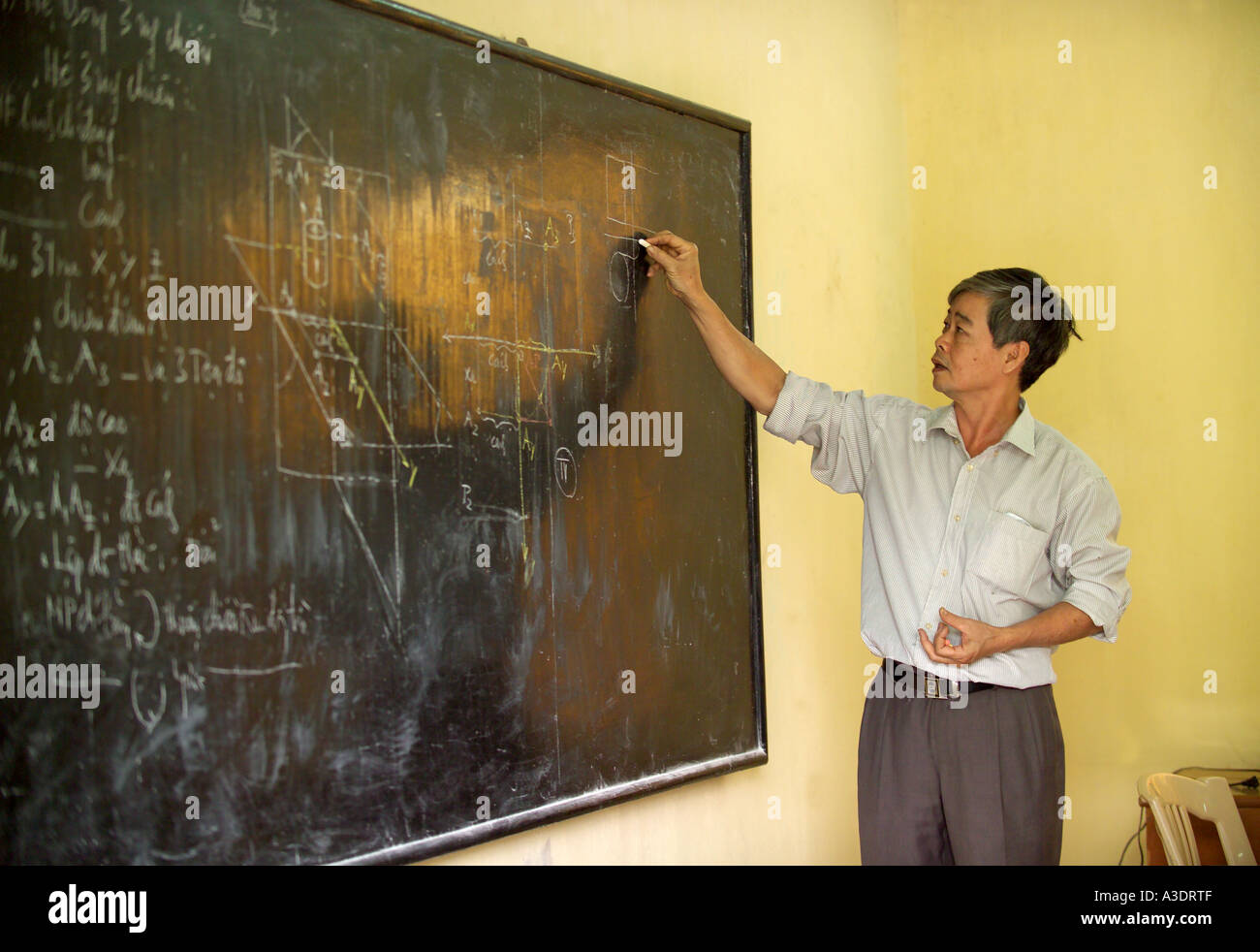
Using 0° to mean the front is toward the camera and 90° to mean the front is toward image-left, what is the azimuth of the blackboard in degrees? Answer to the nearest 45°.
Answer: approximately 315°

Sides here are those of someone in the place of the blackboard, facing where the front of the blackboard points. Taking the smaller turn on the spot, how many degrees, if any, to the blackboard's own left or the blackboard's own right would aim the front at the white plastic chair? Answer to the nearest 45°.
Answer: approximately 45° to the blackboard's own left

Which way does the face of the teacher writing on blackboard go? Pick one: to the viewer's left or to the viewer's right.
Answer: to the viewer's left

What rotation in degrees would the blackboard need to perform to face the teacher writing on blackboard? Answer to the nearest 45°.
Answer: approximately 45° to its left

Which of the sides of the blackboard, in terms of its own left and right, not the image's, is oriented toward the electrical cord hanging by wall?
left
